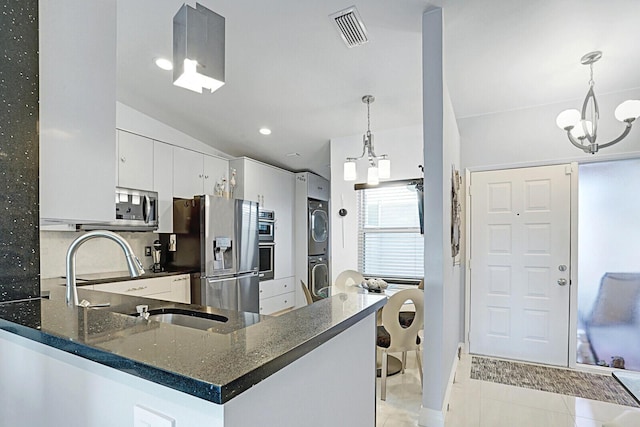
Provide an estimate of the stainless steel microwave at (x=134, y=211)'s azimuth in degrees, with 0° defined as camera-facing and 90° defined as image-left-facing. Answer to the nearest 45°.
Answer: approximately 315°

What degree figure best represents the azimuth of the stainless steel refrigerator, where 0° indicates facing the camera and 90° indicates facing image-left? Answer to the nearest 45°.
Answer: approximately 315°

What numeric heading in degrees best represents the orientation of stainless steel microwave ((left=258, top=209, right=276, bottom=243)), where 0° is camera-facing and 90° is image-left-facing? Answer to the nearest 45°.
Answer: approximately 315°

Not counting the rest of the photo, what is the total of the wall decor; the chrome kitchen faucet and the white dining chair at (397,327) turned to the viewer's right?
2

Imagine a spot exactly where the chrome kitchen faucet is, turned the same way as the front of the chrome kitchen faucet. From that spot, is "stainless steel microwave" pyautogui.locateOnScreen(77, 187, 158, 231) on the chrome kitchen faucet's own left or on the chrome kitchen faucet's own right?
on the chrome kitchen faucet's own left
